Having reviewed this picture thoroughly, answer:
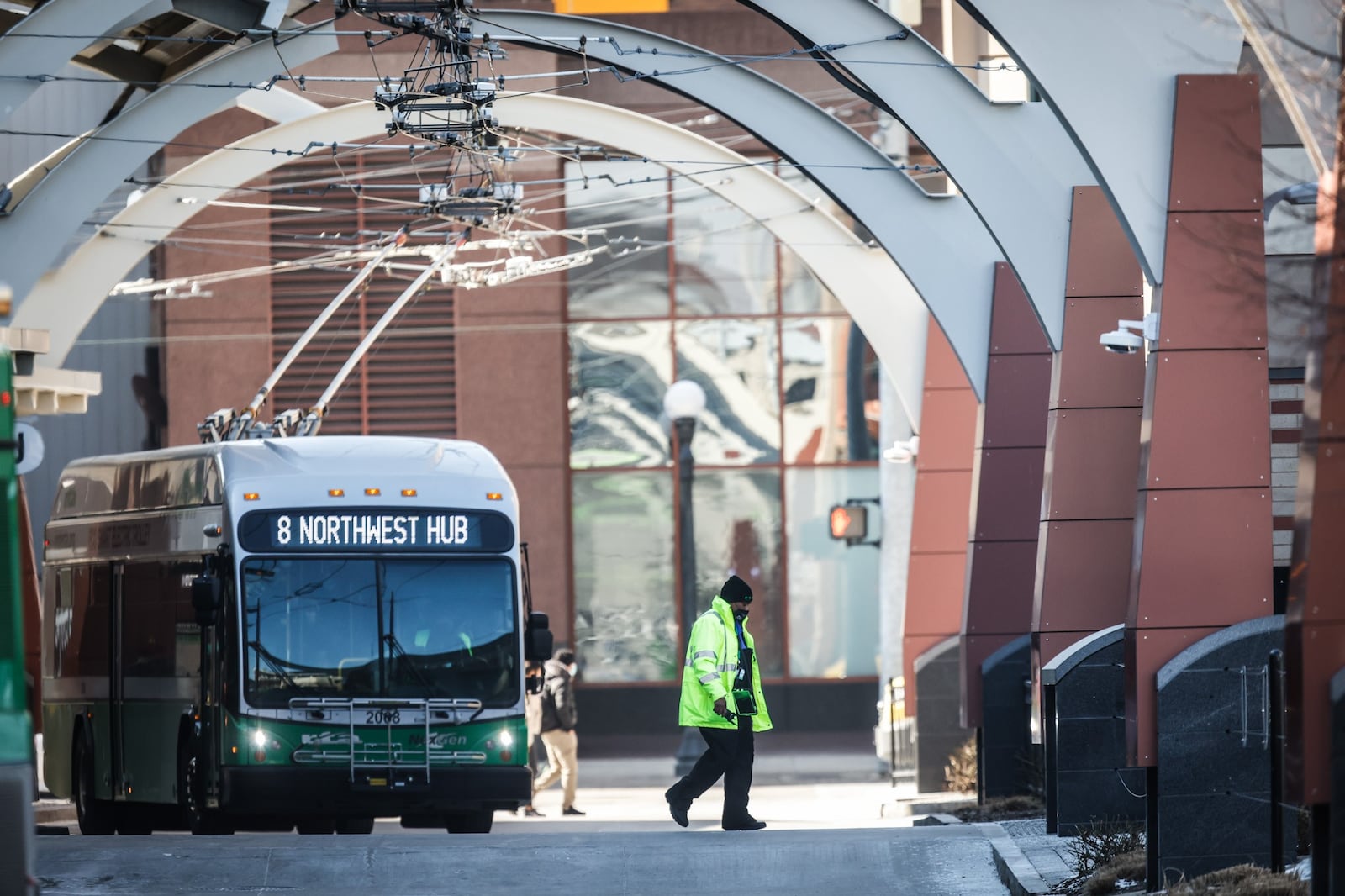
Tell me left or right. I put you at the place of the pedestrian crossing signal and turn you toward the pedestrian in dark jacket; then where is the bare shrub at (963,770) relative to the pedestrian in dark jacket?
left

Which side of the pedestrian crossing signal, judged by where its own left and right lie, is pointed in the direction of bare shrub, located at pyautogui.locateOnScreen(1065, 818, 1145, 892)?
front

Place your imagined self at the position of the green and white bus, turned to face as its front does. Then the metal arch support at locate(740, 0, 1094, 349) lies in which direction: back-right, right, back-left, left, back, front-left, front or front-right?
left

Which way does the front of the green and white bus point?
toward the camera

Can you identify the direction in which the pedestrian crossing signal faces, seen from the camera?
facing the viewer

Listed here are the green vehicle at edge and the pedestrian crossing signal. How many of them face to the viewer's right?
0

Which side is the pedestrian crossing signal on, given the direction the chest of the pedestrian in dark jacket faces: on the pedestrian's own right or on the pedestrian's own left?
on the pedestrian's own left

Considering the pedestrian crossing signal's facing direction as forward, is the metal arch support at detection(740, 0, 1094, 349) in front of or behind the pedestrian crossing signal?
in front

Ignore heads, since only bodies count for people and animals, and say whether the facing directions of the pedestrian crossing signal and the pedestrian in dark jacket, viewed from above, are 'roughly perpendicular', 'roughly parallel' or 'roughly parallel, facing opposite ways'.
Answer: roughly perpendicular

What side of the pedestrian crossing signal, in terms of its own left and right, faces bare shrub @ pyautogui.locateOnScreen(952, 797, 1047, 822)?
front
